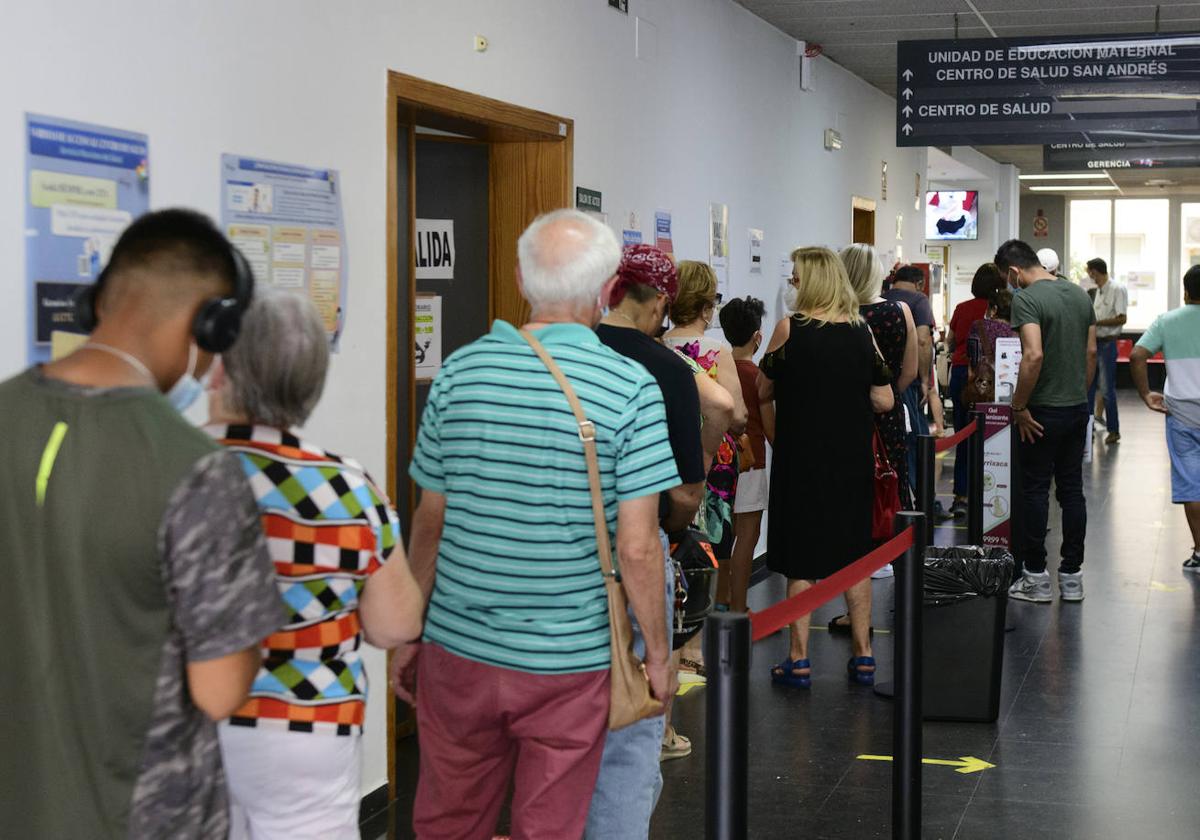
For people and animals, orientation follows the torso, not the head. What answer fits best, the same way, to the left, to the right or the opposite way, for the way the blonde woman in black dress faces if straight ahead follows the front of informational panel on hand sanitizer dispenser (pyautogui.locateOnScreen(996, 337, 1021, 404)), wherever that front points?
the opposite way

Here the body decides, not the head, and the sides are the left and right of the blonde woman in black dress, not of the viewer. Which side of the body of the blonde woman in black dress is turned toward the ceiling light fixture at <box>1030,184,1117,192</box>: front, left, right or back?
front

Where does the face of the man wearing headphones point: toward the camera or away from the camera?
away from the camera

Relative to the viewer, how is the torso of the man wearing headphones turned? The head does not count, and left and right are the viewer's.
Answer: facing away from the viewer and to the right of the viewer

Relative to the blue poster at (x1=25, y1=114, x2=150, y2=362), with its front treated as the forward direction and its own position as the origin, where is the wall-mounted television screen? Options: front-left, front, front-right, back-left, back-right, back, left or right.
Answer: left

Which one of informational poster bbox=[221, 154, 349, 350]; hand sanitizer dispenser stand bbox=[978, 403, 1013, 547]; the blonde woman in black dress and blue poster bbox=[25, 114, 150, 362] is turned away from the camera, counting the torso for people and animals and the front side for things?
the blonde woman in black dress

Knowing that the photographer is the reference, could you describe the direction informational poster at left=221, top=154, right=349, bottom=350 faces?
facing the viewer and to the right of the viewer

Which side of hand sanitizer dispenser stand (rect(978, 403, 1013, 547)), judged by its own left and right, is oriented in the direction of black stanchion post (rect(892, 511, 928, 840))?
front

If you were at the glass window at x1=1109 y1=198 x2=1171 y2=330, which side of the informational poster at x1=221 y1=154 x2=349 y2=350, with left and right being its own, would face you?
left

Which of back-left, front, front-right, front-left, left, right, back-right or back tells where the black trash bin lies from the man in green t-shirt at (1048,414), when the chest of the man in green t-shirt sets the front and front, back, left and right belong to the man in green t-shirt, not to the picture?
back-left

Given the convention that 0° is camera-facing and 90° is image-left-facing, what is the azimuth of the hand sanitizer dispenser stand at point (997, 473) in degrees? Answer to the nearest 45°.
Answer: approximately 0°

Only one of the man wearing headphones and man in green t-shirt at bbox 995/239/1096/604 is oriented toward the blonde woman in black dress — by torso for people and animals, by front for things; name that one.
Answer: the man wearing headphones

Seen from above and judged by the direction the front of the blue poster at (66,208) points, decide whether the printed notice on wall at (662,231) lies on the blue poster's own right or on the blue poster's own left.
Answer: on the blue poster's own left

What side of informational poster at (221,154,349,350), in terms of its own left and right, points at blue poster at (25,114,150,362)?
right

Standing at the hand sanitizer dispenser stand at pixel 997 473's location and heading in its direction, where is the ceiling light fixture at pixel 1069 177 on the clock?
The ceiling light fixture is roughly at 6 o'clock from the hand sanitizer dispenser stand.

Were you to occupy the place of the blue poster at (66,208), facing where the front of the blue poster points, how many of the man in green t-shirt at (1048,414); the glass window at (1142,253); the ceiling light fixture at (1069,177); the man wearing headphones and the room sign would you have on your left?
4

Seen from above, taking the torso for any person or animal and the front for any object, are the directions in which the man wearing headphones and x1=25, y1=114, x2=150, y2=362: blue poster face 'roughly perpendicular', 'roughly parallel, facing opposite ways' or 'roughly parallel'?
roughly perpendicular

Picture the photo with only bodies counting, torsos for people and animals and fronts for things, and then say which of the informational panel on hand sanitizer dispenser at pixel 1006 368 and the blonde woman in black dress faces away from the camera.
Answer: the blonde woman in black dress

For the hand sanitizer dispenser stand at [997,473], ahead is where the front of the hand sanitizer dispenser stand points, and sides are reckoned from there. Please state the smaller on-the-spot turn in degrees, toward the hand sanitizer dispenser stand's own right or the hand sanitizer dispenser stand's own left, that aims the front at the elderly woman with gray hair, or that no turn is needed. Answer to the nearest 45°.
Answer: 0° — it already faces them

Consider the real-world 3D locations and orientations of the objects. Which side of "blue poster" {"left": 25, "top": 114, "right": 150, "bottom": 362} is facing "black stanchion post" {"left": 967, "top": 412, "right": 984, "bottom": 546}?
left
